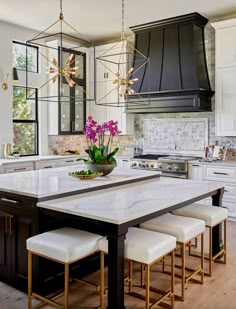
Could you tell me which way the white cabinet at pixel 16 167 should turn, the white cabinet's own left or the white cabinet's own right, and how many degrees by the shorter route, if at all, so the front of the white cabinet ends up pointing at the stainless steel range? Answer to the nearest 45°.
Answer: approximately 45° to the white cabinet's own left

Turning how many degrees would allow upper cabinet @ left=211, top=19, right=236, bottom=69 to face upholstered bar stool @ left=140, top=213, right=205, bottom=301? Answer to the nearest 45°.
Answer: approximately 45° to its left

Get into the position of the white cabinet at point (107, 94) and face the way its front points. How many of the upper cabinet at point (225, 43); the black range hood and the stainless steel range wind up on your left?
3

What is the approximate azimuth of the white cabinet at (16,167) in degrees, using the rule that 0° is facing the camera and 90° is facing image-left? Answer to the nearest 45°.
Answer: approximately 315°

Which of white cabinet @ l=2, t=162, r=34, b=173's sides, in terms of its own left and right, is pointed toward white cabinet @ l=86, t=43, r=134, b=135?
left

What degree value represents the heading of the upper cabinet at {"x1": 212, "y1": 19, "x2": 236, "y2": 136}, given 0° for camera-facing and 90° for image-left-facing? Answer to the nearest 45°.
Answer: approximately 45°

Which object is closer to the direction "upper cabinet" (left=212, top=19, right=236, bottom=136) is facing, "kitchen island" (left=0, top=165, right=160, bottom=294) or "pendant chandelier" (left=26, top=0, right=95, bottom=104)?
the kitchen island

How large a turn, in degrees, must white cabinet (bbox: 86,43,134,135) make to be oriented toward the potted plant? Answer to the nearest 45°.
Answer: approximately 45° to its left

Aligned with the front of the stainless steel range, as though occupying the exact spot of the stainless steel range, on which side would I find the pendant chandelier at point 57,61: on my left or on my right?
on my right
